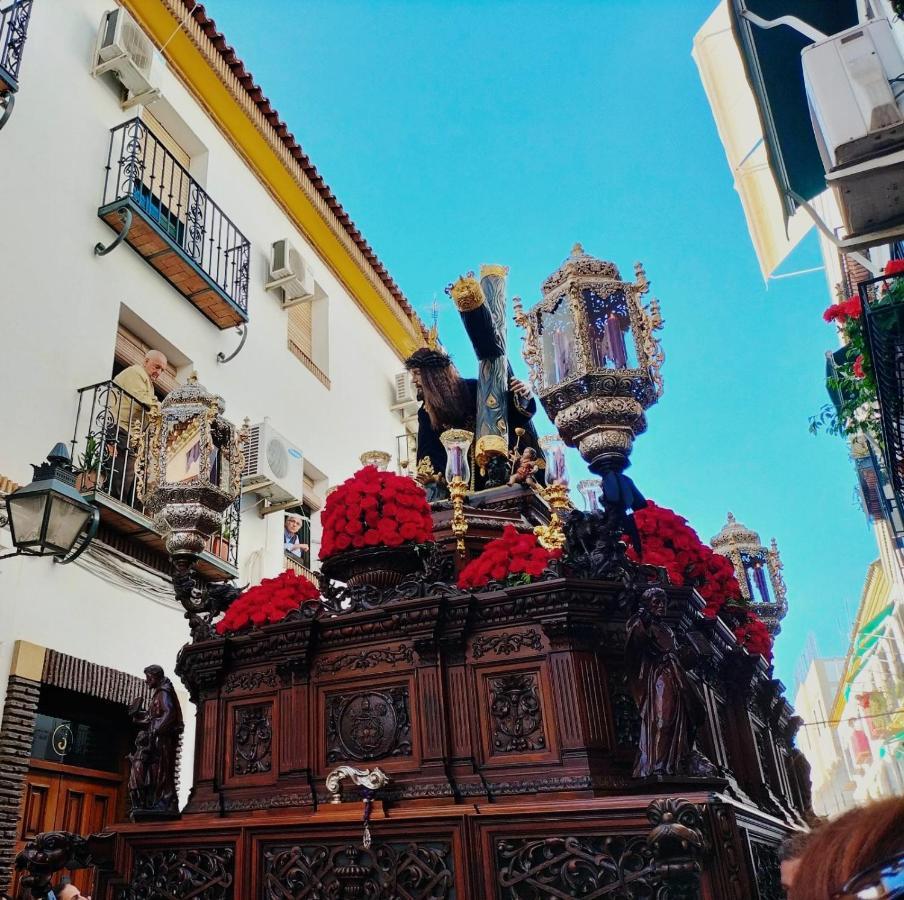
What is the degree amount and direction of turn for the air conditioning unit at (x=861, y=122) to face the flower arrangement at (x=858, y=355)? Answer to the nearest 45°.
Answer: approximately 90° to its right

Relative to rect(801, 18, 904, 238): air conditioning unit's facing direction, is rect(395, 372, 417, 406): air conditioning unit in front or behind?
in front

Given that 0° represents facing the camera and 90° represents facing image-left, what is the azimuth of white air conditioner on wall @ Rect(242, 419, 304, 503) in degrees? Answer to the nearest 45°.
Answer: approximately 315°

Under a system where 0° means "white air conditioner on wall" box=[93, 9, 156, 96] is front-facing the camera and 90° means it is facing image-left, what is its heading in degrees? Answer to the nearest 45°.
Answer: approximately 315°

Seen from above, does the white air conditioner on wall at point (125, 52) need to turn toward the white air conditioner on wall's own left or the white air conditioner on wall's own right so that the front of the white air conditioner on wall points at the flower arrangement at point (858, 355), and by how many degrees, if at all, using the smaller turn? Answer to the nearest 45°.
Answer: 0° — it already faces it

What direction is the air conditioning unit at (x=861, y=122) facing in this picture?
to the viewer's left

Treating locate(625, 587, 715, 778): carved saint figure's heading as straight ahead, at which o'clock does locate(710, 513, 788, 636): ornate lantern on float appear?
The ornate lantern on float is roughly at 8 o'clock from the carved saint figure.

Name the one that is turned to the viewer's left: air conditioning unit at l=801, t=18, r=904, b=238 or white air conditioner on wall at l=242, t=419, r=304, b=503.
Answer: the air conditioning unit
